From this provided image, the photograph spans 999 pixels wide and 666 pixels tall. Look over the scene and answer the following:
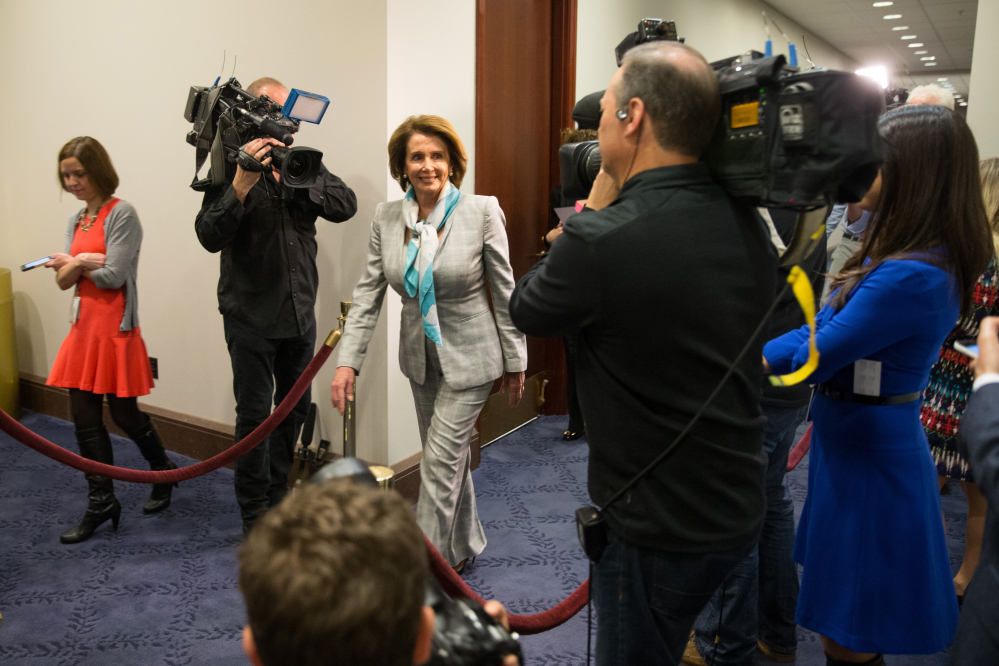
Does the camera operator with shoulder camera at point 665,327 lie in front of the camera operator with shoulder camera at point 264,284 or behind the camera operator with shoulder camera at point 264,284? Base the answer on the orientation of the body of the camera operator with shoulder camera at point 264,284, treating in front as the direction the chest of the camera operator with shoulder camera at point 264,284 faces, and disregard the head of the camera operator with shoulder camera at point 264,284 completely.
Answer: in front

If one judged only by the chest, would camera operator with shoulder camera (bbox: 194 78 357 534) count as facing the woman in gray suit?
yes

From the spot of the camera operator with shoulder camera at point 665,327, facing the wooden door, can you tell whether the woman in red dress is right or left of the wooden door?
left

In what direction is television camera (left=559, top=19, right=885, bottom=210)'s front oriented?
to the viewer's left

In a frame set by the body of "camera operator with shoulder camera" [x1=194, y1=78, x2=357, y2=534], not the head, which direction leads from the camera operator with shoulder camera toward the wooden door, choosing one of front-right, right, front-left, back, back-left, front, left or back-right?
left

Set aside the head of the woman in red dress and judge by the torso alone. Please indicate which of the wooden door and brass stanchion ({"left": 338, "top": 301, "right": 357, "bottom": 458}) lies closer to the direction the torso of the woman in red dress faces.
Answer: the brass stanchion

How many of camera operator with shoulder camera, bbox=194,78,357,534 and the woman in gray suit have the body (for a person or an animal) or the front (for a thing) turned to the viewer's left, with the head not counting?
0

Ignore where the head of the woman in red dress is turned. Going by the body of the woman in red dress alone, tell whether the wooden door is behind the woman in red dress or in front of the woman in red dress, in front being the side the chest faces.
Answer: behind

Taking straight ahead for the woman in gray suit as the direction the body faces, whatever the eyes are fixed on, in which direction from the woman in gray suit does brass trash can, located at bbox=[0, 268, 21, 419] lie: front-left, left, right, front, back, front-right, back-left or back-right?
back-right

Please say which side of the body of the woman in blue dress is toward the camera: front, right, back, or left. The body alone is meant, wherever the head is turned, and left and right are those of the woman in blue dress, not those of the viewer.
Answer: left

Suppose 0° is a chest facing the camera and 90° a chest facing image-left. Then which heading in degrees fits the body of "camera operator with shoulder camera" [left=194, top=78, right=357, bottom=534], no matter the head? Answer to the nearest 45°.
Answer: approximately 315°

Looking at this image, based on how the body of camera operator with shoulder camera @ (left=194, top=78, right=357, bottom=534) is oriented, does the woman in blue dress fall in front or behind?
in front

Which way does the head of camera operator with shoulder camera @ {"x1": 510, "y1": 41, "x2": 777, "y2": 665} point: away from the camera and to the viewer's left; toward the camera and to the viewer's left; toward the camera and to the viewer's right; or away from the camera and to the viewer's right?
away from the camera and to the viewer's left
